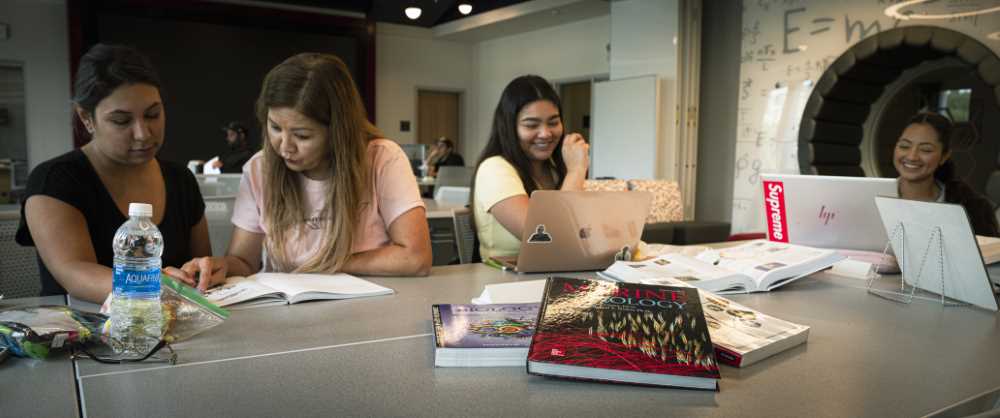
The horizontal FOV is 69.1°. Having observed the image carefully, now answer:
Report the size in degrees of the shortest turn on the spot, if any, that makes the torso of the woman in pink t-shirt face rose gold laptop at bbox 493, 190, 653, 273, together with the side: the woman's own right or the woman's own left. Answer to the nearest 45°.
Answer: approximately 135° to the woman's own left

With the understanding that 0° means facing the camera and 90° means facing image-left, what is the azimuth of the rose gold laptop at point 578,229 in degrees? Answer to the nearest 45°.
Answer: approximately 135°

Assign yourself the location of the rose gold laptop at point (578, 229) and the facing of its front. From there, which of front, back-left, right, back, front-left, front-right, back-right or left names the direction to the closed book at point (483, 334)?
back-left

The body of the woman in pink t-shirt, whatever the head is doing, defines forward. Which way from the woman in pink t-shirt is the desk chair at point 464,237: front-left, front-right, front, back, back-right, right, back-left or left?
back

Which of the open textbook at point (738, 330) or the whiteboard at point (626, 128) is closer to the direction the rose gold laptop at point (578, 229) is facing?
the whiteboard

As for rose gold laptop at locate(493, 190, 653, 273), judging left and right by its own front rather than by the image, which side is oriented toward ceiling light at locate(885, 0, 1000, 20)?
right

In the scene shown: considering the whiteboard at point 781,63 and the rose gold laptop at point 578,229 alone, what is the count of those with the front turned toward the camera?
1

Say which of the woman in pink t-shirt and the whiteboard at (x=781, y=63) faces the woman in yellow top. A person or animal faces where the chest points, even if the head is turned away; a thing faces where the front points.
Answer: the whiteboard

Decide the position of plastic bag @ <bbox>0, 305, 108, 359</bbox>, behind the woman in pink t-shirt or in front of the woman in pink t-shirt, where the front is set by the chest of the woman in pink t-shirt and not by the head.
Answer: in front

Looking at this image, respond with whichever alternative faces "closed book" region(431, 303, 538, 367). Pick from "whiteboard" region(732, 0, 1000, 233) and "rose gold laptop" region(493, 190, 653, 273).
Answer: the whiteboard

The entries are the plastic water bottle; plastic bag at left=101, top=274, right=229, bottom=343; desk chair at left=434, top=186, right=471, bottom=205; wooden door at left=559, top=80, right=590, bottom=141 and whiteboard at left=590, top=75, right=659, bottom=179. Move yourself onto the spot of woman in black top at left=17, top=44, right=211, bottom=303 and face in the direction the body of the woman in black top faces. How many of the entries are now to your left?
3

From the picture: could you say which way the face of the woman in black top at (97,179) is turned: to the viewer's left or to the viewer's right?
to the viewer's right

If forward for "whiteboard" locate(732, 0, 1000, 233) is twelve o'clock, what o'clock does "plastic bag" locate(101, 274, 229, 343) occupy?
The plastic bag is roughly at 12 o'clock from the whiteboard.

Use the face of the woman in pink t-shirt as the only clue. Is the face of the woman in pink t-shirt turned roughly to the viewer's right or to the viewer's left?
to the viewer's left

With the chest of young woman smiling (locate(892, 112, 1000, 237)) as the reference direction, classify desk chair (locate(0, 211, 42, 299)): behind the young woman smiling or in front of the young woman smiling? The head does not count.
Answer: in front

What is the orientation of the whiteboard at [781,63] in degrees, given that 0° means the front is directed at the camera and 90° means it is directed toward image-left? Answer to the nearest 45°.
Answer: approximately 0°

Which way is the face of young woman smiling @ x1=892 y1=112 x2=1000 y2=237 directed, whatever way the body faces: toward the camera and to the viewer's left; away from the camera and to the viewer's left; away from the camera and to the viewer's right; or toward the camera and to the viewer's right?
toward the camera and to the viewer's left

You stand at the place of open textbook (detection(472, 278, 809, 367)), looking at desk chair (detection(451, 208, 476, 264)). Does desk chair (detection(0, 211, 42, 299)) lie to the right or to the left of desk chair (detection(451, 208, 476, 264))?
left

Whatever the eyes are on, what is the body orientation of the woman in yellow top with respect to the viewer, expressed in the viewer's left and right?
facing the viewer and to the right of the viewer
